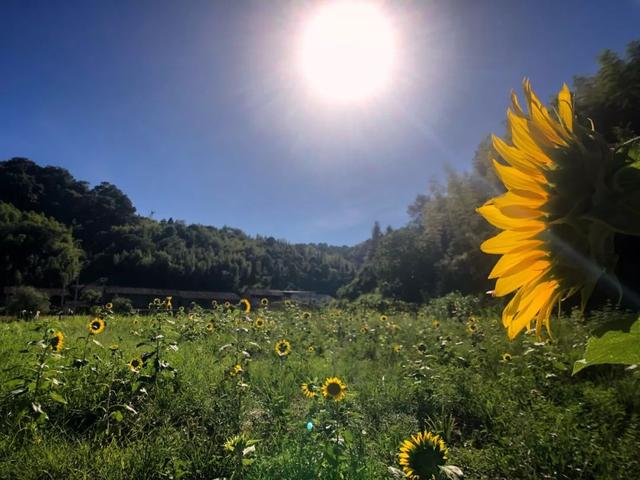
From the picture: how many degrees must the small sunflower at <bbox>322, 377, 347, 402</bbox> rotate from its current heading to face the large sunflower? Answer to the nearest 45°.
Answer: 0° — it already faces it

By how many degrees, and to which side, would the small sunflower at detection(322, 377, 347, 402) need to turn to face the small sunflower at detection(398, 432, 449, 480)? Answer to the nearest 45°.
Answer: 0° — it already faces it

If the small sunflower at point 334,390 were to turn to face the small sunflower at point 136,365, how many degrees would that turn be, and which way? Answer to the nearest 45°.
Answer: approximately 90° to its right

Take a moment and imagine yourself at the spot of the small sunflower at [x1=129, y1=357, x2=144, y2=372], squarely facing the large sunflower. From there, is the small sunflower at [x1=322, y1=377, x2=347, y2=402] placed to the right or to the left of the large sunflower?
left
